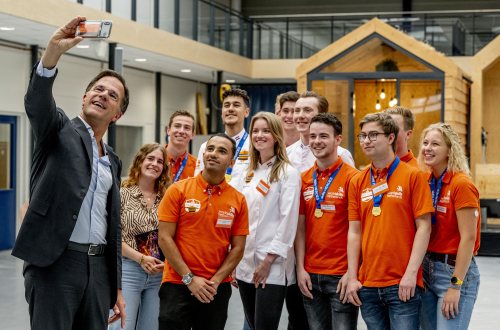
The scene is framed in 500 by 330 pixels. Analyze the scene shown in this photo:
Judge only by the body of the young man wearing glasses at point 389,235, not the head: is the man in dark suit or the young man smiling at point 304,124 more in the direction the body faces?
the man in dark suit

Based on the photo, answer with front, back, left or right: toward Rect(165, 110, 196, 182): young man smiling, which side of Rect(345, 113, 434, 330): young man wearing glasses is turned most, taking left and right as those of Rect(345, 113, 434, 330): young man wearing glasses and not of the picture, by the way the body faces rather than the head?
right

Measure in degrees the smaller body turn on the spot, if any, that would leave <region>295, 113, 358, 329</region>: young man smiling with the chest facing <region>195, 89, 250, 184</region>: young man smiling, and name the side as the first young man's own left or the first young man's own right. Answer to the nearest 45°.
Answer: approximately 90° to the first young man's own right

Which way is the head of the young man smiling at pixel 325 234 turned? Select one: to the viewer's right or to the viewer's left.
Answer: to the viewer's left

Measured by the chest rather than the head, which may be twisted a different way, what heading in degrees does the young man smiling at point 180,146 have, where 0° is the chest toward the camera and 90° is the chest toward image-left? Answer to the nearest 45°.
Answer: approximately 0°

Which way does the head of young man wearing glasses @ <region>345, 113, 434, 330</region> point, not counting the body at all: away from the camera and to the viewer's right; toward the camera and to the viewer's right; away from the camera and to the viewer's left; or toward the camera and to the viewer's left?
toward the camera and to the viewer's left

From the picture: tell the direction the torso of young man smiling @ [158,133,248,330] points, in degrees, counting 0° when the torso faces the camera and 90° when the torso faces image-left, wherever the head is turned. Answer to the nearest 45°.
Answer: approximately 0°

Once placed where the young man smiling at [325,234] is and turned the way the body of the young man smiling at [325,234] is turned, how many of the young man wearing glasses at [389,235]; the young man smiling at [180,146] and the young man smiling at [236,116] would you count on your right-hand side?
2

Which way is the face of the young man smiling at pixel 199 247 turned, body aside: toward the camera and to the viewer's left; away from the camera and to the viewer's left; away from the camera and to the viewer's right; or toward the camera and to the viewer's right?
toward the camera and to the viewer's left

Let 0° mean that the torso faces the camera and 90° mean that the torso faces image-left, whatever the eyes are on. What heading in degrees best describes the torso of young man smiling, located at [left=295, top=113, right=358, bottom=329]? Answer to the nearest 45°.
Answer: approximately 45°

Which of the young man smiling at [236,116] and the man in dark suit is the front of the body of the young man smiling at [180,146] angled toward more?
the man in dark suit
